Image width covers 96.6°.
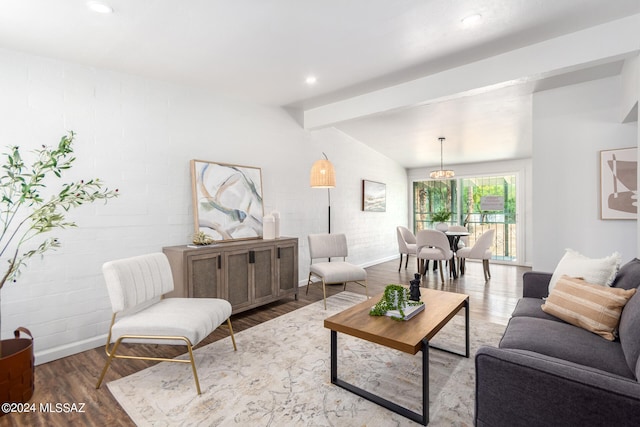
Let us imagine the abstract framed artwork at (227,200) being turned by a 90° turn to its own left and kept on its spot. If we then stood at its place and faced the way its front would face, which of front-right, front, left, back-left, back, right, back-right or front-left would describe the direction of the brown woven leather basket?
back

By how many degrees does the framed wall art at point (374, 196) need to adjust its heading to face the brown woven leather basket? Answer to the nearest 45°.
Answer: approximately 90° to its right

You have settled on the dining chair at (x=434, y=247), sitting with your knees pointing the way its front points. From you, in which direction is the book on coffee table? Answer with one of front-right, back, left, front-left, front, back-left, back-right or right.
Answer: back-right

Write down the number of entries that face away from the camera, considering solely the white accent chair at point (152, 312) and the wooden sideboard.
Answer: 0

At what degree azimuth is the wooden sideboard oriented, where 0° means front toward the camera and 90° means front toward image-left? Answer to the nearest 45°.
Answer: approximately 315°

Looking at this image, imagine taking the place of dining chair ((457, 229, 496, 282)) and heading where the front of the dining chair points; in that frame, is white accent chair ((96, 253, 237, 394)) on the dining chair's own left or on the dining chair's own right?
on the dining chair's own left

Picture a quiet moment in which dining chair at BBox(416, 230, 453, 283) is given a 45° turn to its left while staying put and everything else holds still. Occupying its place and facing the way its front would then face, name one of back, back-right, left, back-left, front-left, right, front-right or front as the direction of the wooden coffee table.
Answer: back

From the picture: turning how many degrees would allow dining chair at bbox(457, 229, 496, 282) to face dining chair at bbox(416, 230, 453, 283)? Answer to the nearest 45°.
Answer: approximately 90° to its left

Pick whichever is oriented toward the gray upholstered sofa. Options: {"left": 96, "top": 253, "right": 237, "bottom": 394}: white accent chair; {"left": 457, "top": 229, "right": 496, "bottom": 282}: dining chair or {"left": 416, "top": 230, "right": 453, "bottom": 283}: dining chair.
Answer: the white accent chair

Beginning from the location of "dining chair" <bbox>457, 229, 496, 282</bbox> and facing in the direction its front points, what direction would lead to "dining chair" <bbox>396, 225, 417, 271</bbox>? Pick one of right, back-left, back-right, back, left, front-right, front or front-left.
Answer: front-left

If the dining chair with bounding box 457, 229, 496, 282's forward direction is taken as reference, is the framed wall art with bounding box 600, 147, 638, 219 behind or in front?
behind

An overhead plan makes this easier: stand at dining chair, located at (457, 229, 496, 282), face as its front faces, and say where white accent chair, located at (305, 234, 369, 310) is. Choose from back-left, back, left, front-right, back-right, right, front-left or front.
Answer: left

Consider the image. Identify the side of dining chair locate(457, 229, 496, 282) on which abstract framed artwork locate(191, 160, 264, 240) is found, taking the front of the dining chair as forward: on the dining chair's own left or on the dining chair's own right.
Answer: on the dining chair's own left

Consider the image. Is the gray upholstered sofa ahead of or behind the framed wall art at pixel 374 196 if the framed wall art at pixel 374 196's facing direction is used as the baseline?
ahead
